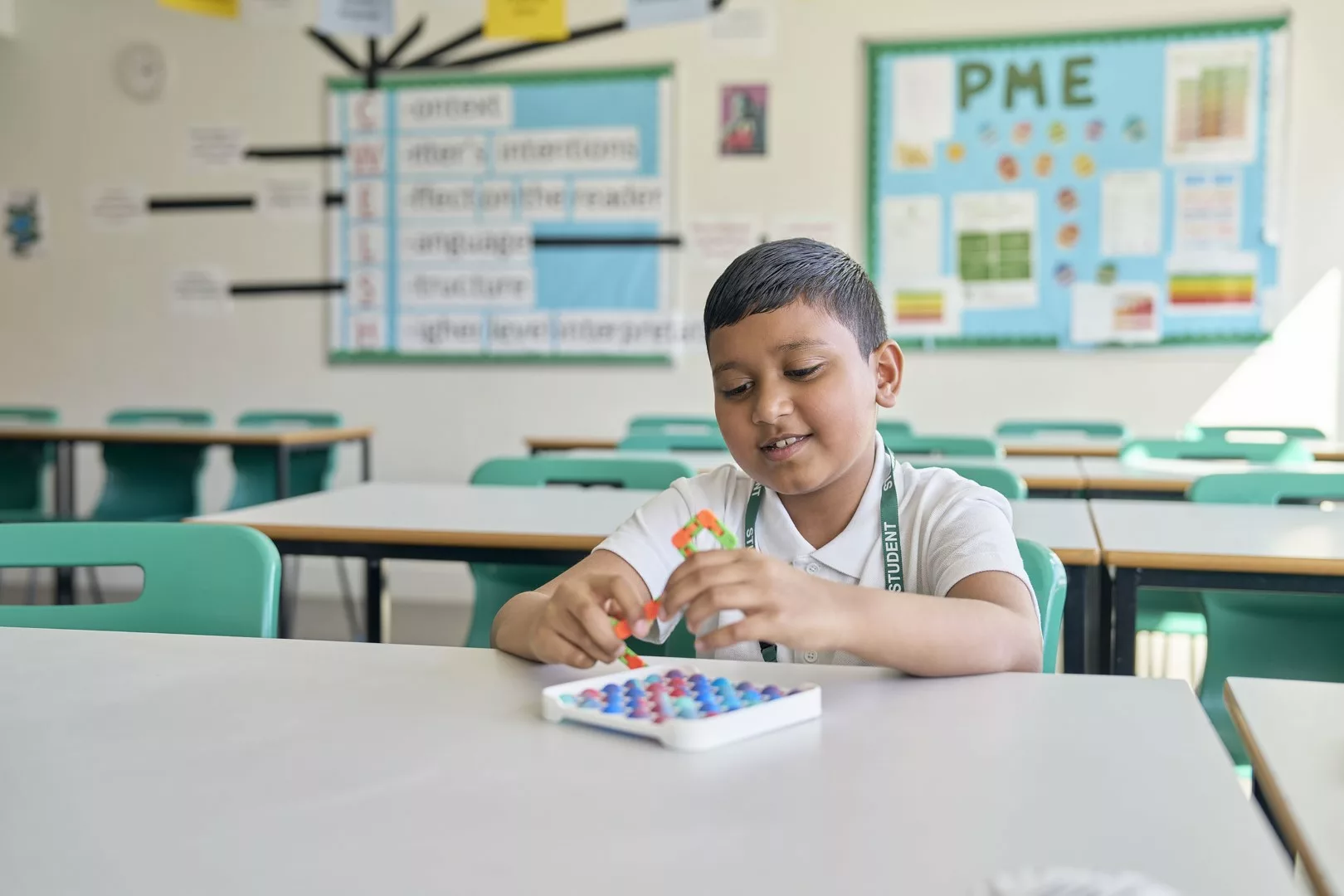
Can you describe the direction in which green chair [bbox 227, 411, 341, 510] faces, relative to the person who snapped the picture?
facing the viewer

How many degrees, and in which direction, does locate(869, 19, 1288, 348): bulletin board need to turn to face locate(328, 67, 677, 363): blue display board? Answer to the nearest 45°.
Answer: approximately 90° to its right

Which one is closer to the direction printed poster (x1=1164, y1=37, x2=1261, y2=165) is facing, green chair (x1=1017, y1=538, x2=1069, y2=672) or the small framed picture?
the green chair

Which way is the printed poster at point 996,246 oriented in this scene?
toward the camera

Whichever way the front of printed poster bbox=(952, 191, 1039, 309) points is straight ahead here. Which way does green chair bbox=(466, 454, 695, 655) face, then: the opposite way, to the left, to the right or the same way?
the same way

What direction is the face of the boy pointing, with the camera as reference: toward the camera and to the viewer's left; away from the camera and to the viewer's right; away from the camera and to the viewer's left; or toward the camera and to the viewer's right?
toward the camera and to the viewer's left

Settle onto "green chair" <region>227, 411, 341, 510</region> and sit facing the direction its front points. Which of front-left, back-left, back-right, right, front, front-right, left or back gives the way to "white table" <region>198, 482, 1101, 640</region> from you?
front

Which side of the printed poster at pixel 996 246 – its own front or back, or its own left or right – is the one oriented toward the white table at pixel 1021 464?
front

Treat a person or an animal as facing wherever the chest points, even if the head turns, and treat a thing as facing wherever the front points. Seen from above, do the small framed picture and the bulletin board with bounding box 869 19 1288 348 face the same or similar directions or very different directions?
same or similar directions

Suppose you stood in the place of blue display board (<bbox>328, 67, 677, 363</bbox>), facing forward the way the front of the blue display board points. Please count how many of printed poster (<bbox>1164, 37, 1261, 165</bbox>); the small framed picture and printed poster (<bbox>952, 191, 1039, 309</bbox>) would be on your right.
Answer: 0

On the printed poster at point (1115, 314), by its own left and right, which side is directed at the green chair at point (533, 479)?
front
